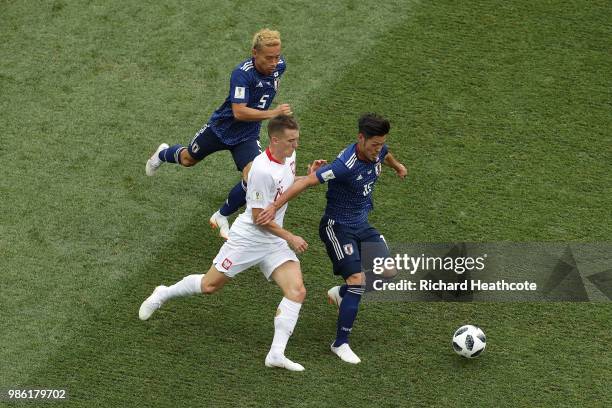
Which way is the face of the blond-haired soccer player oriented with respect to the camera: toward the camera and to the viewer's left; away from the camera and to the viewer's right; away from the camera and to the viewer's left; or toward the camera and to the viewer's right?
toward the camera and to the viewer's right

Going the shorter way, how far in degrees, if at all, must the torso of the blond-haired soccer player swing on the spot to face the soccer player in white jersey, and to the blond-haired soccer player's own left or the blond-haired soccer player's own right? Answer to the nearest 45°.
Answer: approximately 45° to the blond-haired soccer player's own right

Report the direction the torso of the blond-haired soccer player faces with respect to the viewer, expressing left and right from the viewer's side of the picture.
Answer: facing the viewer and to the right of the viewer

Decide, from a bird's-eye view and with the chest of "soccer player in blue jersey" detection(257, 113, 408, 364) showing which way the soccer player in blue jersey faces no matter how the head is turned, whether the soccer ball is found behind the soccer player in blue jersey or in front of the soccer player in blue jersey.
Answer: in front

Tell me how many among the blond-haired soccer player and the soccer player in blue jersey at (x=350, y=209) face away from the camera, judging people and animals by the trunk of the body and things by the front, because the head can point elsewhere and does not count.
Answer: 0

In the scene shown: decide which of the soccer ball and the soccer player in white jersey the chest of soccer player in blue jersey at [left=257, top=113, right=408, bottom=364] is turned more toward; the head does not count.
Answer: the soccer ball

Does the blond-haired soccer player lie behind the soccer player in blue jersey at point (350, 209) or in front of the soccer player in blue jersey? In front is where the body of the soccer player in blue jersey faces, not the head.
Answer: behind

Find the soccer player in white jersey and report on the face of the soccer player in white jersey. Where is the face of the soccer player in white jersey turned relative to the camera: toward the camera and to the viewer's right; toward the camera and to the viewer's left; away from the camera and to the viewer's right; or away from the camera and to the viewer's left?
toward the camera and to the viewer's right

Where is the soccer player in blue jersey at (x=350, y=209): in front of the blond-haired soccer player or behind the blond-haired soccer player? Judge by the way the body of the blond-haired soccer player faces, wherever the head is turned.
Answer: in front

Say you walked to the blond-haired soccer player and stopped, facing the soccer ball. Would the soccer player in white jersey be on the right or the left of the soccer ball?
right

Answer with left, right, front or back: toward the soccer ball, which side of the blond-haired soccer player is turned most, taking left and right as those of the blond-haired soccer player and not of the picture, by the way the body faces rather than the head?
front
